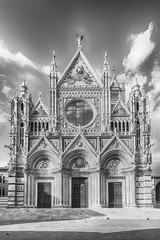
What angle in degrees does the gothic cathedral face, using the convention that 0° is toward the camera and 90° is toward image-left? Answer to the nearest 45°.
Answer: approximately 0°
